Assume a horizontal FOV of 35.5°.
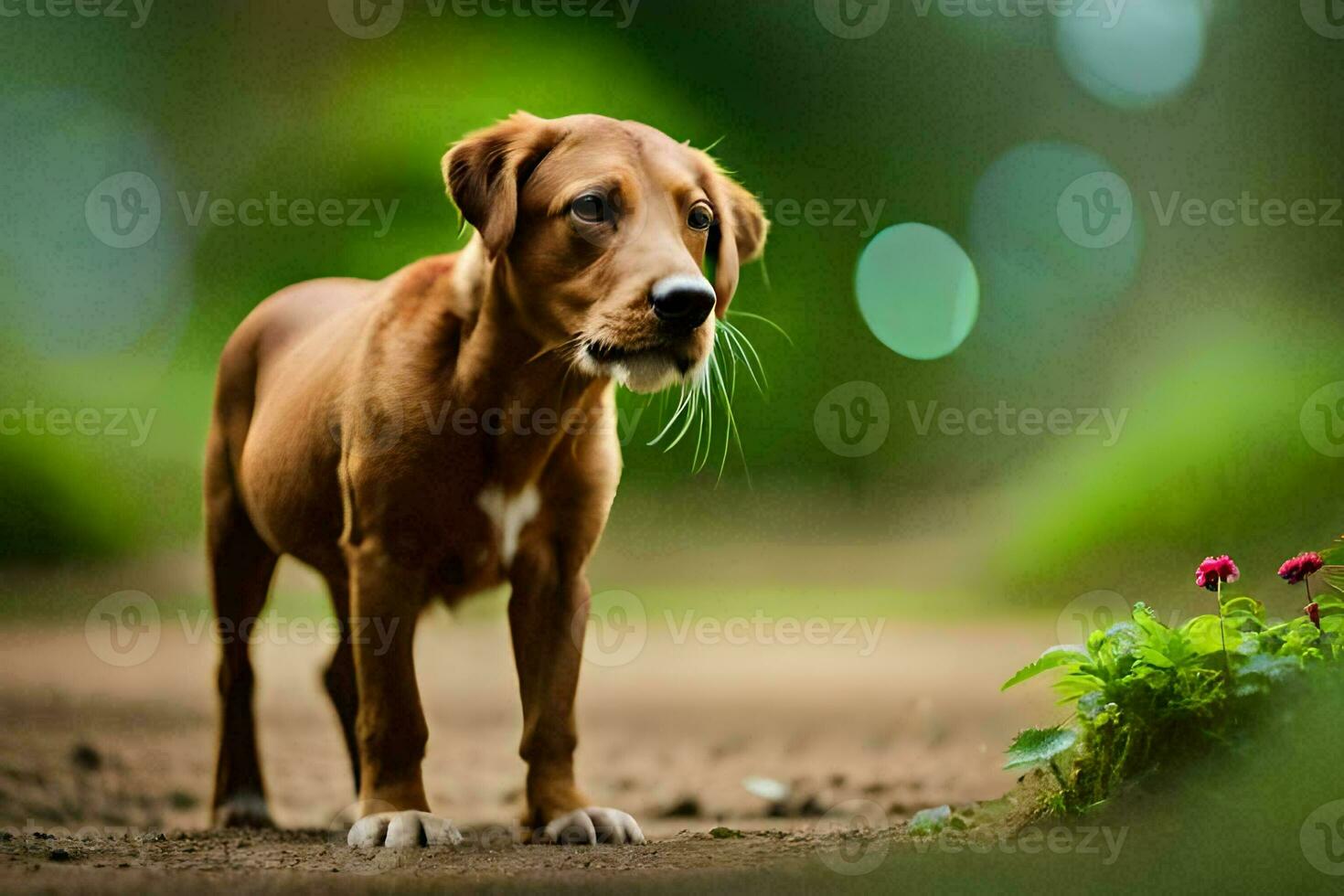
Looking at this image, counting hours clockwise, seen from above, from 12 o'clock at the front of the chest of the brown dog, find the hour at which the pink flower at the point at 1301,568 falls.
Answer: The pink flower is roughly at 11 o'clock from the brown dog.

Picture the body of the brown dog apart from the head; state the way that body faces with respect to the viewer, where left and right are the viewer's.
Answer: facing the viewer and to the right of the viewer

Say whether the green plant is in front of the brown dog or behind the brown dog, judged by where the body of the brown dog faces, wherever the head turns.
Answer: in front

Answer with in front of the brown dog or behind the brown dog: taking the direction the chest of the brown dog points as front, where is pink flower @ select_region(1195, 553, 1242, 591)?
in front
